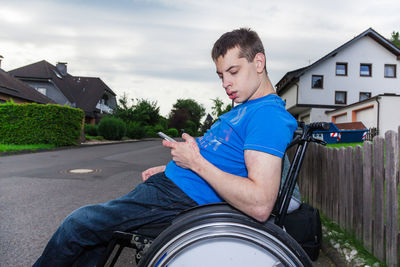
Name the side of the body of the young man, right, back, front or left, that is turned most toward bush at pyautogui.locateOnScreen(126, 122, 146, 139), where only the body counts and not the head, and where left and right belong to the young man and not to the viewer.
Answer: right

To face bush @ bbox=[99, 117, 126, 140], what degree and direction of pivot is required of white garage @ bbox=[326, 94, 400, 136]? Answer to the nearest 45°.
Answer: approximately 45° to its right

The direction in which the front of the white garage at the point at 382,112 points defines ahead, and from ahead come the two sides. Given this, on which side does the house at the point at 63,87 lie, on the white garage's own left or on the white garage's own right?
on the white garage's own right

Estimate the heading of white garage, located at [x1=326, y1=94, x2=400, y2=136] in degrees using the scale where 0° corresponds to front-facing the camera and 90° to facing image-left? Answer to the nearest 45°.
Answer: approximately 45°

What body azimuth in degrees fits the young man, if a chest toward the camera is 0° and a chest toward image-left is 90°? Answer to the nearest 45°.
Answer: approximately 90°
